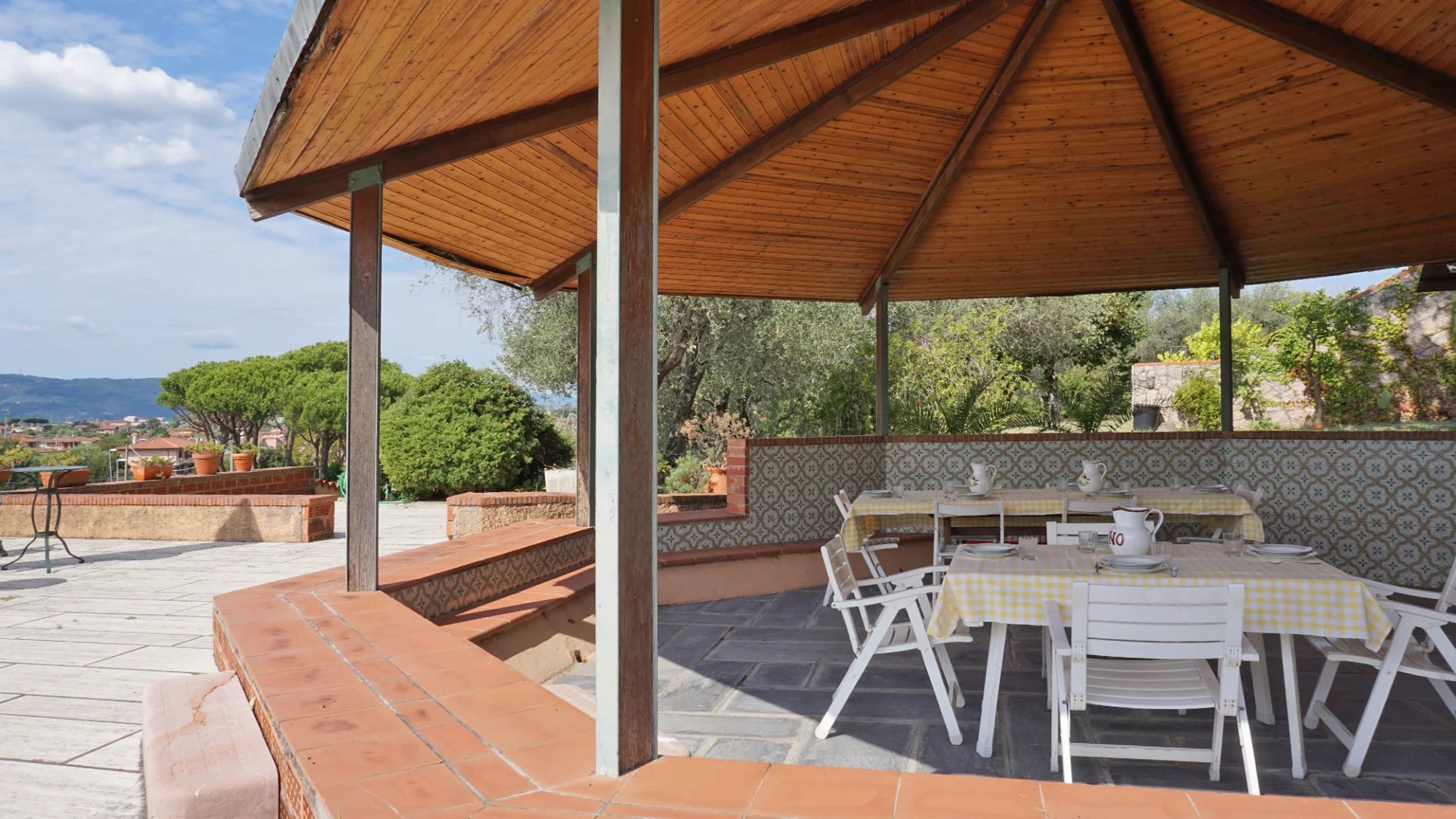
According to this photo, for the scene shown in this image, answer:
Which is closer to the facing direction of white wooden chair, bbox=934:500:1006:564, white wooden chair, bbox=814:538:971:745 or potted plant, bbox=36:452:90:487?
the potted plant

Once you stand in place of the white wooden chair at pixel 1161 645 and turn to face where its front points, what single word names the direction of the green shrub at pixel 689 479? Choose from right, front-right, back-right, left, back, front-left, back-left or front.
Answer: front-left

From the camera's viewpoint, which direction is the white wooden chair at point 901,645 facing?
to the viewer's right

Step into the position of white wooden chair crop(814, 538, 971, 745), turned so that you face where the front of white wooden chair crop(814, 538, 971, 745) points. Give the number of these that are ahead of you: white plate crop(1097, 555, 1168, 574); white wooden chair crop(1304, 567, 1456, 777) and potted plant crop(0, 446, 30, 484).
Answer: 2

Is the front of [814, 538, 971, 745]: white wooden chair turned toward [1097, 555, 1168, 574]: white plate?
yes

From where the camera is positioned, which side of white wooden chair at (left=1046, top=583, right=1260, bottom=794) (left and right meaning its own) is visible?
back

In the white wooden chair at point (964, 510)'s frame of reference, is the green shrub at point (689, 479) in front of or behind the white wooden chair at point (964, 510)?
in front

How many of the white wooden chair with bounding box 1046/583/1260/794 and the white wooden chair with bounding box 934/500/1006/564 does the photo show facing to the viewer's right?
0

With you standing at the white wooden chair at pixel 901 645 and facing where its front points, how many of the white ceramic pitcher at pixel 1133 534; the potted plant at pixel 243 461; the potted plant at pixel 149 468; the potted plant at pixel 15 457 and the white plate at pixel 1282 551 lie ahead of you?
2

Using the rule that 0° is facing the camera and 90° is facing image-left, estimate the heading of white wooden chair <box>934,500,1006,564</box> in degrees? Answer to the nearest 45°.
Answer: approximately 180°

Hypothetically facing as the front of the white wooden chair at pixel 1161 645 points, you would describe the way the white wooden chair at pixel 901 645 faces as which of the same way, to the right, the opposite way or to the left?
to the right

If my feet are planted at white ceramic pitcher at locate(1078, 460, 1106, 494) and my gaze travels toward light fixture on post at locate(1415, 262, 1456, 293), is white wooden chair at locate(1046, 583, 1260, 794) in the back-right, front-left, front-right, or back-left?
back-right

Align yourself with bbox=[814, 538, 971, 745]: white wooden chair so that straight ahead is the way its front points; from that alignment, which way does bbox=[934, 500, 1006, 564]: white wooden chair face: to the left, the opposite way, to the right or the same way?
to the left

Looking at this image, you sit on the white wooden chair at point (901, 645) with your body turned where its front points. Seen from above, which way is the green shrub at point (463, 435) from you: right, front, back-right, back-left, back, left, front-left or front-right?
back-left

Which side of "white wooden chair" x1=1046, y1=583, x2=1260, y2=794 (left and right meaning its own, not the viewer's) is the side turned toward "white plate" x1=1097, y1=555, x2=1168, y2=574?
front

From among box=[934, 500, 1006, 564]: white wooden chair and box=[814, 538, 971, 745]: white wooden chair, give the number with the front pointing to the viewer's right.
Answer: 1
